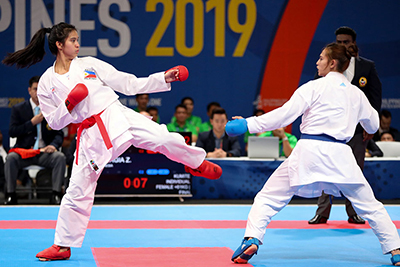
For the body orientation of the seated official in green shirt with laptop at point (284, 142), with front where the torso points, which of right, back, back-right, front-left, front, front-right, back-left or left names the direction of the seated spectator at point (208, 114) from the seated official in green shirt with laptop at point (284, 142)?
back-right

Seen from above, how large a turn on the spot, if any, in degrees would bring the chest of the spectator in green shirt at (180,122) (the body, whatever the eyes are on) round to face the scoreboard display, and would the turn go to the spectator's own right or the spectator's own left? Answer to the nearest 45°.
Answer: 0° — they already face it

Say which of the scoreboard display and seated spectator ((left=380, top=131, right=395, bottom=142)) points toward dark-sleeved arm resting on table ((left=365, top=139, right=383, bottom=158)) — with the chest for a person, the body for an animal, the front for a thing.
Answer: seated spectator ((left=380, top=131, right=395, bottom=142))

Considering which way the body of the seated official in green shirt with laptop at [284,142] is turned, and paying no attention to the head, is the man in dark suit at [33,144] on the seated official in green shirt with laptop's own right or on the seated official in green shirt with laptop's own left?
on the seated official in green shirt with laptop's own right

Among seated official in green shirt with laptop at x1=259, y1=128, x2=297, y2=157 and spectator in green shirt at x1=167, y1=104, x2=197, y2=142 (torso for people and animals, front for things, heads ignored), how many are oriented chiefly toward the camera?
2

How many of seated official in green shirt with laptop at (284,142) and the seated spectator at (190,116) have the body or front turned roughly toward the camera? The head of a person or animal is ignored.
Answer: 2
